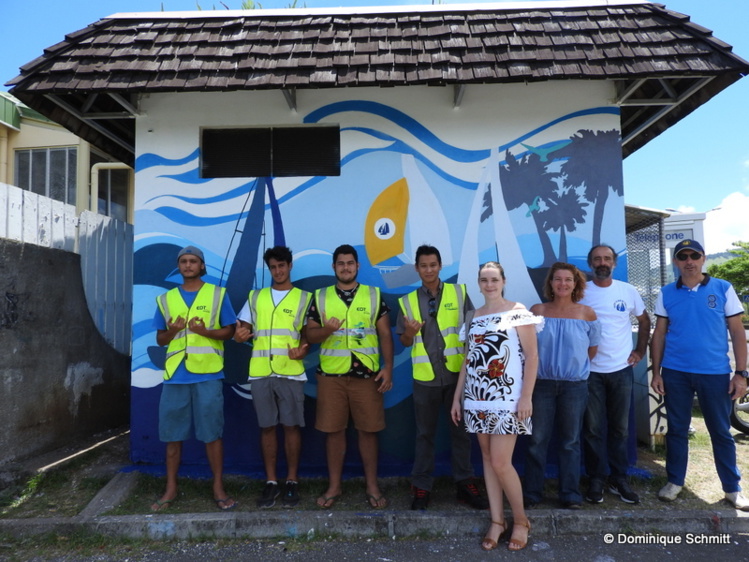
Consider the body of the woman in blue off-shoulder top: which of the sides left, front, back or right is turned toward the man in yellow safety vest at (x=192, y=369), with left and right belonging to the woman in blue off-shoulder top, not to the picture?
right

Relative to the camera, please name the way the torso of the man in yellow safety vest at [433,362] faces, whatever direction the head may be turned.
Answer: toward the camera

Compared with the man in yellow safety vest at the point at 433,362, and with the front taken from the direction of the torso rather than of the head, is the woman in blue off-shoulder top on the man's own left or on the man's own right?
on the man's own left

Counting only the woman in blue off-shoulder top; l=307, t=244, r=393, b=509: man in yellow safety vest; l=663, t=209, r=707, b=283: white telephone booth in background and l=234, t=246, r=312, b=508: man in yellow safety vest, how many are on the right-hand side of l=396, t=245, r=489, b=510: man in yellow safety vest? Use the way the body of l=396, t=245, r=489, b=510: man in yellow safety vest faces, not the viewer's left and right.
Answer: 2

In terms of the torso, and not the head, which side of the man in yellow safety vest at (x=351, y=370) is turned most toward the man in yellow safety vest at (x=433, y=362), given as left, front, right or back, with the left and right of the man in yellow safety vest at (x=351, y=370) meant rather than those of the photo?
left

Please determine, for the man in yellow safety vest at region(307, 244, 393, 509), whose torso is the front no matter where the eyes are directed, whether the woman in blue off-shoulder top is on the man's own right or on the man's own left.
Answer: on the man's own left

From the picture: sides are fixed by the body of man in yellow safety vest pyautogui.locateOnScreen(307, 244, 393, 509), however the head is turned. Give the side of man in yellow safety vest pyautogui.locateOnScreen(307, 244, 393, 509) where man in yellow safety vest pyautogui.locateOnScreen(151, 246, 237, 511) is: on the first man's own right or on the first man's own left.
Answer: on the first man's own right

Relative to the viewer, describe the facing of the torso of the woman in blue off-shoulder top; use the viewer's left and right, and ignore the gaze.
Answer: facing the viewer

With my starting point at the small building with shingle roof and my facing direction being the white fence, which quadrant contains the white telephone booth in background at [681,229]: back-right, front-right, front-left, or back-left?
back-right

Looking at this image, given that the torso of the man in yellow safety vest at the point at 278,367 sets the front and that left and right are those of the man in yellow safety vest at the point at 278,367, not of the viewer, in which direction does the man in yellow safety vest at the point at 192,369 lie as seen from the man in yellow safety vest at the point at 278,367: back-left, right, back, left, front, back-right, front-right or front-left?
right

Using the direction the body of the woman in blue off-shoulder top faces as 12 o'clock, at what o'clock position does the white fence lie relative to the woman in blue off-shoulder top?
The white fence is roughly at 3 o'clock from the woman in blue off-shoulder top.

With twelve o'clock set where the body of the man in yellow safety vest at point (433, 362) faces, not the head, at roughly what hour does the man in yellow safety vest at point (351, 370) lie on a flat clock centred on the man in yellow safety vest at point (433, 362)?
the man in yellow safety vest at point (351, 370) is roughly at 3 o'clock from the man in yellow safety vest at point (433, 362).

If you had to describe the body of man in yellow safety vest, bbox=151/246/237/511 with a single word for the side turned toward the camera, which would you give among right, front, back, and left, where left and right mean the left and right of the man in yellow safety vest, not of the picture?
front
